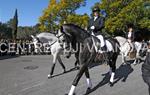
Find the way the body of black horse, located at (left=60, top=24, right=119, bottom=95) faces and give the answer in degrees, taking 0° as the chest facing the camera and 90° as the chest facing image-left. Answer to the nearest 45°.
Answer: approximately 45°

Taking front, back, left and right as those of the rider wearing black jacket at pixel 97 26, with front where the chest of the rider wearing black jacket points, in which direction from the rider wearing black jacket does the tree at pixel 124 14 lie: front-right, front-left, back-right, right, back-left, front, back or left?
back-right

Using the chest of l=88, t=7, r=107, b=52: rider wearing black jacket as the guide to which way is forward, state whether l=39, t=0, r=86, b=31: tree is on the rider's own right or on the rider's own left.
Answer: on the rider's own right

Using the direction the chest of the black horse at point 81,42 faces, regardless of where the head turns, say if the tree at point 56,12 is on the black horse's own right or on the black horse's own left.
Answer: on the black horse's own right

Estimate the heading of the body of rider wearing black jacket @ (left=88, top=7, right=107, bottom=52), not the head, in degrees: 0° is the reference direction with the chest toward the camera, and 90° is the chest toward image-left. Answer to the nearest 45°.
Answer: approximately 45°

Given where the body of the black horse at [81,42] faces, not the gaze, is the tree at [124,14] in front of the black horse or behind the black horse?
behind
